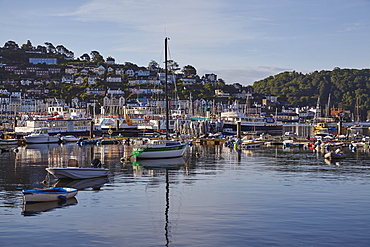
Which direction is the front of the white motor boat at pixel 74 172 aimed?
to the viewer's left

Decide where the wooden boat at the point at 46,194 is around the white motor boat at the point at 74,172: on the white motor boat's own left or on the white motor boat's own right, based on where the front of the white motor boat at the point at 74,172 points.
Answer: on the white motor boat's own left

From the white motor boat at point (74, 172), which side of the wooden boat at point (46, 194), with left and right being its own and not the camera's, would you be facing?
left
